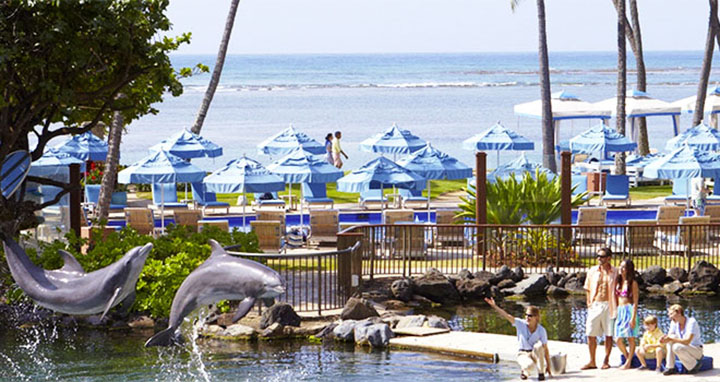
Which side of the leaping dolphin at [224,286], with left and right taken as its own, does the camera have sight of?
right

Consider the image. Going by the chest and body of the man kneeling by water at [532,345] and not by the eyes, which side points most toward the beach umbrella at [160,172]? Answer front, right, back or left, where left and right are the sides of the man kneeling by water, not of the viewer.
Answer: right

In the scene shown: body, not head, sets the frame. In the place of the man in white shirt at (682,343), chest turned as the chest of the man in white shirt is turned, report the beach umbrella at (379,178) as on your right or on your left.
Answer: on your right

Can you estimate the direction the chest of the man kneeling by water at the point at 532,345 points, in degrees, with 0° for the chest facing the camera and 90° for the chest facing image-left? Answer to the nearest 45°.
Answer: approximately 45°
